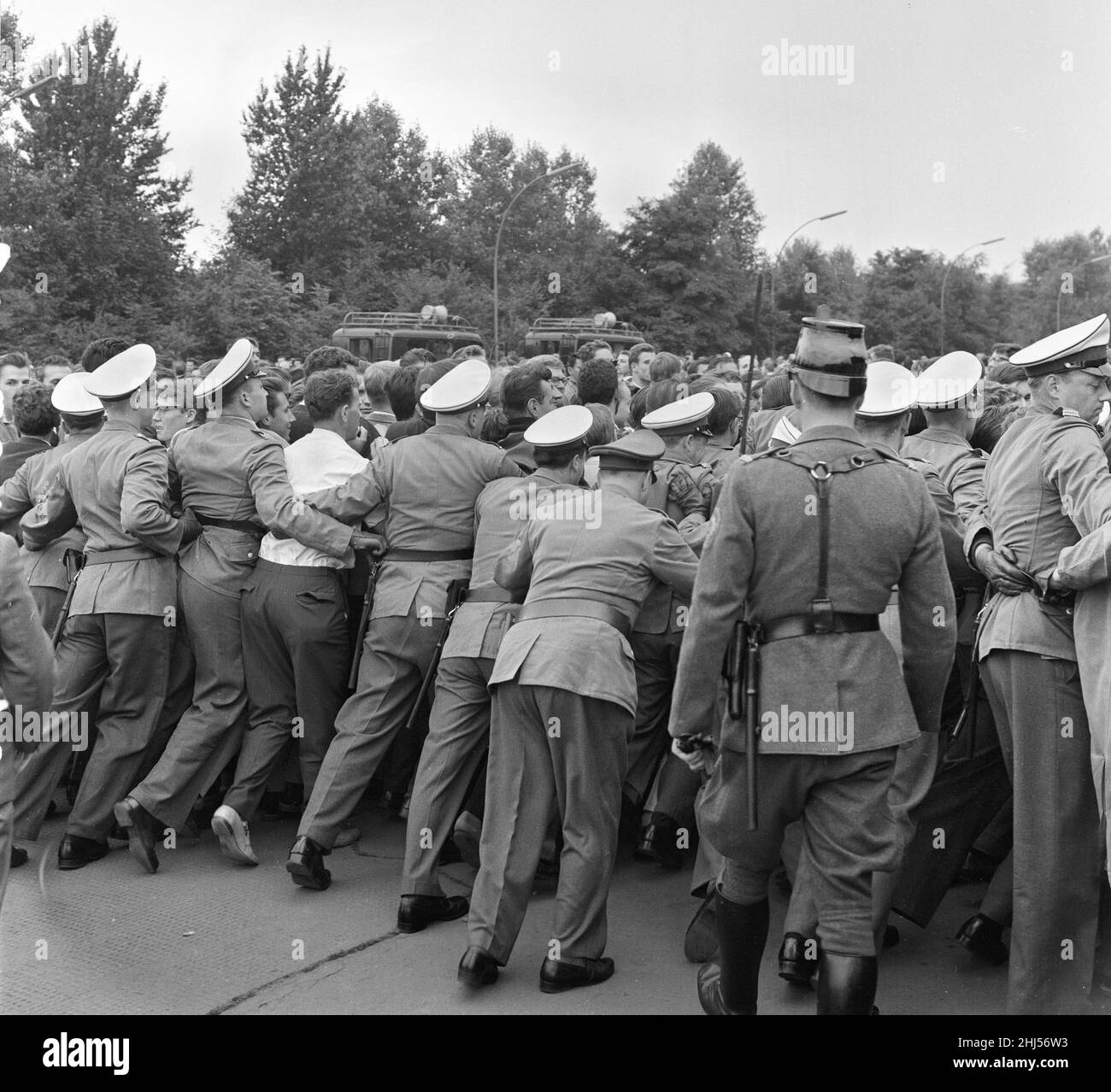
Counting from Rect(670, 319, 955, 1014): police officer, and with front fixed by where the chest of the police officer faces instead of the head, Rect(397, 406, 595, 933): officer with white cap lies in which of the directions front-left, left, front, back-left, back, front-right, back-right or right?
front-left

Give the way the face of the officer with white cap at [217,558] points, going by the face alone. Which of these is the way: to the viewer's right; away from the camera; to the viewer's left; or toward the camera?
to the viewer's right

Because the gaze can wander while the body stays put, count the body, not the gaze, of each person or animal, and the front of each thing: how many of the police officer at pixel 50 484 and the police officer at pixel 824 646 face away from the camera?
2

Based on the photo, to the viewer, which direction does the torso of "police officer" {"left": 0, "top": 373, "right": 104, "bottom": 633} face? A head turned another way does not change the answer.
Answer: away from the camera

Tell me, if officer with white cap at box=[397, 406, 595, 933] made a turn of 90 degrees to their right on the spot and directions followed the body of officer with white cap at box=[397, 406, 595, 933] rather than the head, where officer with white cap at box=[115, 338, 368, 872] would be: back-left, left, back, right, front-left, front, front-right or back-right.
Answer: back

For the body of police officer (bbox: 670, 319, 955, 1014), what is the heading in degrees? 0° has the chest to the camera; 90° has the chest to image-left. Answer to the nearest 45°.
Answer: approximately 180°

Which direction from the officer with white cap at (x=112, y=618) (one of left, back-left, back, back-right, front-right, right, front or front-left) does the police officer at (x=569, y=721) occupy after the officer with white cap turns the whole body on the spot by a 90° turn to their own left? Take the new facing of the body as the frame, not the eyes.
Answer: back

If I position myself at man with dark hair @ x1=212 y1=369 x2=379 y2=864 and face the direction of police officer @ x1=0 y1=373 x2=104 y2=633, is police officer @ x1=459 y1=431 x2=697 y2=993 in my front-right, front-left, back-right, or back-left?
back-left

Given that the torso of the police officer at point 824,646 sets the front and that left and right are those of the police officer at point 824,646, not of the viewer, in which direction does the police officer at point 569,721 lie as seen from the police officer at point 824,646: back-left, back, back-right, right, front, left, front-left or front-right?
front-left

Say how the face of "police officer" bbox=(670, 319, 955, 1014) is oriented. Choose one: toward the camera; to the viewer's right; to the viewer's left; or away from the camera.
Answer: away from the camera

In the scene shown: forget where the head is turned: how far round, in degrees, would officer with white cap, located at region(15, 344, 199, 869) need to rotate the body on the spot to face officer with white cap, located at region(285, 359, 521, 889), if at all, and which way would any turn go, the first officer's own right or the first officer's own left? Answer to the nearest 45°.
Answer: approximately 90° to the first officer's own right
